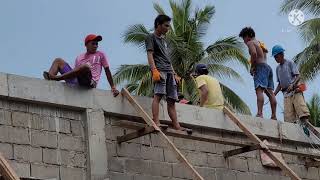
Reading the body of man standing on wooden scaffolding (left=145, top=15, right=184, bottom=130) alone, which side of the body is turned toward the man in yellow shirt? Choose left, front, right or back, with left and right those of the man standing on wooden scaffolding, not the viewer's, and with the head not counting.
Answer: left

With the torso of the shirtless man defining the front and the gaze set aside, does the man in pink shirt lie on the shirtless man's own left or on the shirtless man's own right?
on the shirtless man's own left

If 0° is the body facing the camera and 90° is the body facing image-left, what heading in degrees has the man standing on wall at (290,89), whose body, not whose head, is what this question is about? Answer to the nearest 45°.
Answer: approximately 45°

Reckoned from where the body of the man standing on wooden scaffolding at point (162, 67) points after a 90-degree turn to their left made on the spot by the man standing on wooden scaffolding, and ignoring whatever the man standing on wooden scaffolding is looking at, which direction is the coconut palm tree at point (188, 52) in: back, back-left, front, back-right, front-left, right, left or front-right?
front-left

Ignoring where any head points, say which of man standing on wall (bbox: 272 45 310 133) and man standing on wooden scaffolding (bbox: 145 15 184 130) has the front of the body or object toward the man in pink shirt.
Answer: man standing on wall (bbox: 272 45 310 133)

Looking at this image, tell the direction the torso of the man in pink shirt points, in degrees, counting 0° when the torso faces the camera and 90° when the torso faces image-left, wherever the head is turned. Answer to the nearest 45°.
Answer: approximately 45°

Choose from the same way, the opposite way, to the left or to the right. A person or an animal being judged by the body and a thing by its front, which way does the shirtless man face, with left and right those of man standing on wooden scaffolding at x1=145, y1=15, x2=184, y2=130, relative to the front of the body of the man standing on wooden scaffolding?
the opposite way

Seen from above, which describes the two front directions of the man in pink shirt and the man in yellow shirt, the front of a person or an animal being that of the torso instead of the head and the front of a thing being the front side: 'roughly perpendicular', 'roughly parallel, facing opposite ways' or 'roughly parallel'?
roughly perpendicular

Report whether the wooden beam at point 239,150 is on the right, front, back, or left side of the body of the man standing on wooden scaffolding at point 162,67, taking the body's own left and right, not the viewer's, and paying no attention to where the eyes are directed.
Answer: left
